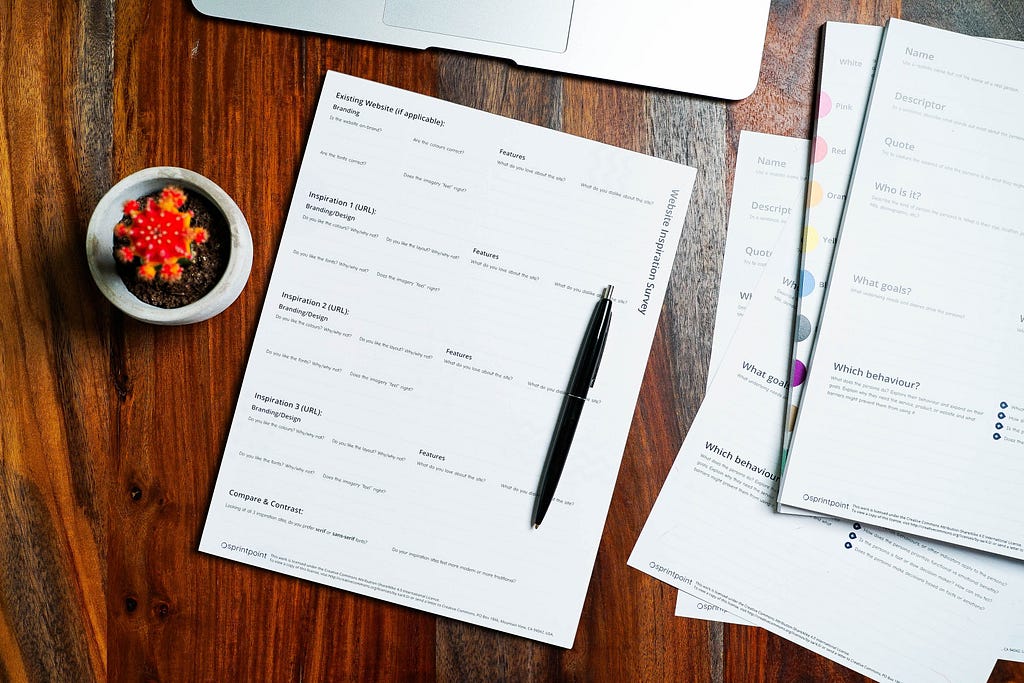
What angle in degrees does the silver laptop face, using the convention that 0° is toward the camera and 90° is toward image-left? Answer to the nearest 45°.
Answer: approximately 0°

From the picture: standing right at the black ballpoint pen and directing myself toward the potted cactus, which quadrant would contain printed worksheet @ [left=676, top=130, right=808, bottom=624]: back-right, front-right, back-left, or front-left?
back-right
